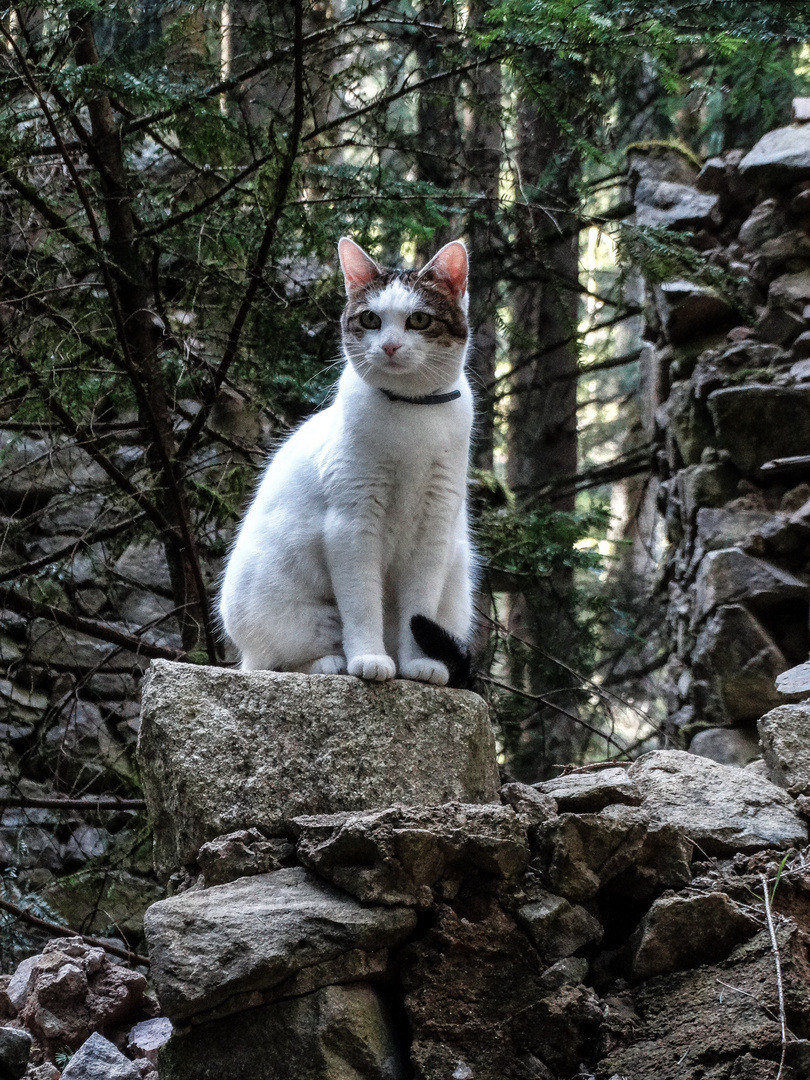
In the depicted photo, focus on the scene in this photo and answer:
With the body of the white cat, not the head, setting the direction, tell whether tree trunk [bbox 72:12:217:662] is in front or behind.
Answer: behind

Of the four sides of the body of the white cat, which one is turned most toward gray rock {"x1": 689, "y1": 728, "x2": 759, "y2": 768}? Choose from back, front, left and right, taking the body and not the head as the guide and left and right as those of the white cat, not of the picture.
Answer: left

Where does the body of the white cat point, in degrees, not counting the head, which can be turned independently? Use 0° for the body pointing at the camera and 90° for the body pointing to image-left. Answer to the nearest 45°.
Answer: approximately 315°

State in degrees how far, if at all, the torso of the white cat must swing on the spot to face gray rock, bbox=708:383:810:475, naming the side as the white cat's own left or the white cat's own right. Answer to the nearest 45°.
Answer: approximately 90° to the white cat's own left

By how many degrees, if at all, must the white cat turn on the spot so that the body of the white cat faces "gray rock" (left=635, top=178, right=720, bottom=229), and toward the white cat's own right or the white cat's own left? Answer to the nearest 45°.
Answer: approximately 90° to the white cat's own left

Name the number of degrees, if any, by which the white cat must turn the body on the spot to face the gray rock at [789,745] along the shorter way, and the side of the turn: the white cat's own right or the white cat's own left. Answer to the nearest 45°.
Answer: approximately 45° to the white cat's own left

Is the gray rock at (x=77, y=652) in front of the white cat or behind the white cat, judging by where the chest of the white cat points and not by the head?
behind
